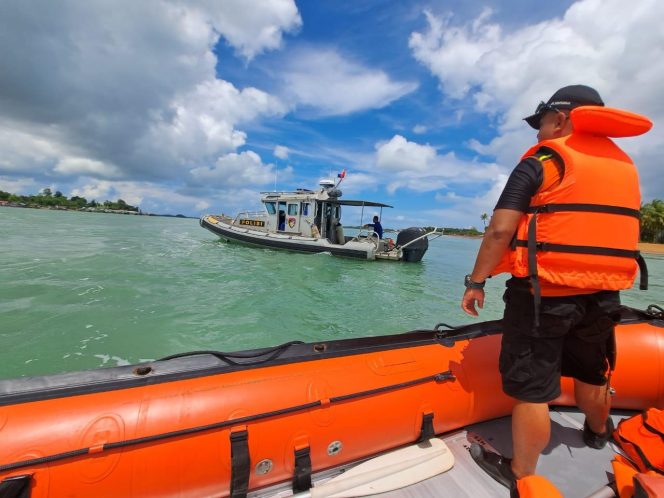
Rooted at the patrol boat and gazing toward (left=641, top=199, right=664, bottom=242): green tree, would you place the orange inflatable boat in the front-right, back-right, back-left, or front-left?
back-right

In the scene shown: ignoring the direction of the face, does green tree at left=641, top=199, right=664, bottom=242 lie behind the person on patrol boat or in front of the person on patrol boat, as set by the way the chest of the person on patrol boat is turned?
behind

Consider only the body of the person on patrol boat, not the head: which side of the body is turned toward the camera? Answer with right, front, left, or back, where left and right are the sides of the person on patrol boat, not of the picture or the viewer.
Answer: left

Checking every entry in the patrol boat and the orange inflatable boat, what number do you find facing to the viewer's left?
1

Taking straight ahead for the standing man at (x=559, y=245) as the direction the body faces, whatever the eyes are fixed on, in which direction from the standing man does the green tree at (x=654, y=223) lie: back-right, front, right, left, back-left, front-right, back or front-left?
front-right

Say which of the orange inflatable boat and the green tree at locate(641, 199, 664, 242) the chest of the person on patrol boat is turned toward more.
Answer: the orange inflatable boat

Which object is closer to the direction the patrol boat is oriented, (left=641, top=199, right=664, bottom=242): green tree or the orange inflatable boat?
the orange inflatable boat

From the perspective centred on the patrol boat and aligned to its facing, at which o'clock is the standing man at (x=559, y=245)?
The standing man is roughly at 9 o'clock from the patrol boat.

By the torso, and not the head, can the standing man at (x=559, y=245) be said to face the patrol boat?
yes

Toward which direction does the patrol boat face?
to the viewer's left
